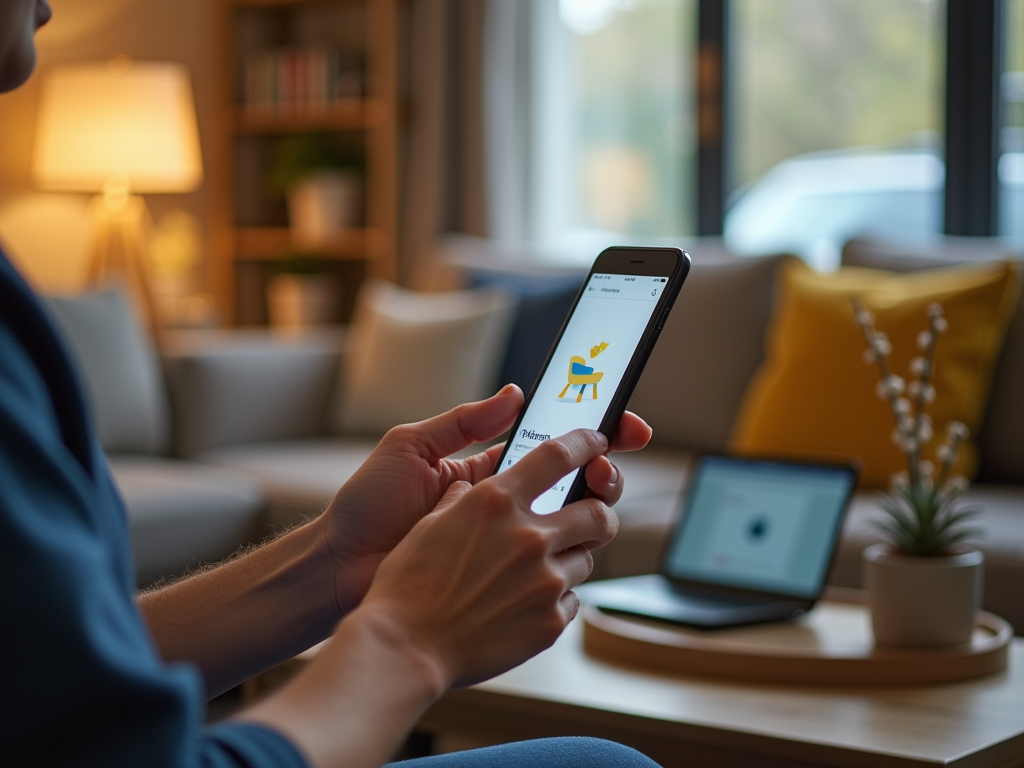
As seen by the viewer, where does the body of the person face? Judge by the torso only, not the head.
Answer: to the viewer's right

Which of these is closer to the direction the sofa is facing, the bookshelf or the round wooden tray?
the round wooden tray

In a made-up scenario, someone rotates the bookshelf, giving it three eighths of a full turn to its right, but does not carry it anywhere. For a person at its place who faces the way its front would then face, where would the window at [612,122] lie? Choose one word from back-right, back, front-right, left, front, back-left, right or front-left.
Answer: back

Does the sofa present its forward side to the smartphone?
yes

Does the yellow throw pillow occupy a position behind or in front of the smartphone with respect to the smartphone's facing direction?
behind

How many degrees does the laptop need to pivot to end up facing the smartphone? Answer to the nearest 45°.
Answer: approximately 45° to its left

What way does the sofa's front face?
toward the camera

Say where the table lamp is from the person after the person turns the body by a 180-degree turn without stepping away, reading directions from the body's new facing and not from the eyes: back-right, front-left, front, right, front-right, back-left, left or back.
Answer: right

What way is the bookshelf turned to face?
toward the camera

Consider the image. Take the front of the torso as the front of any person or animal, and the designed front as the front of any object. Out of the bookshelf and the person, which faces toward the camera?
the bookshelf

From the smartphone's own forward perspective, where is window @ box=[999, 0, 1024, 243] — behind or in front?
behind

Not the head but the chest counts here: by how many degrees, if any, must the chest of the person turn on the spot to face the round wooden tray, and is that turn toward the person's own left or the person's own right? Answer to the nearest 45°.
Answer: approximately 45° to the person's own left

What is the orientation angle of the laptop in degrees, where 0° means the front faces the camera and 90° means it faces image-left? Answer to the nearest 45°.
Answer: approximately 45°

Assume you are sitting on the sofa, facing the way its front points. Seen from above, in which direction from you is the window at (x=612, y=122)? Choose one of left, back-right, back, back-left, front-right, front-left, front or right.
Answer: back
